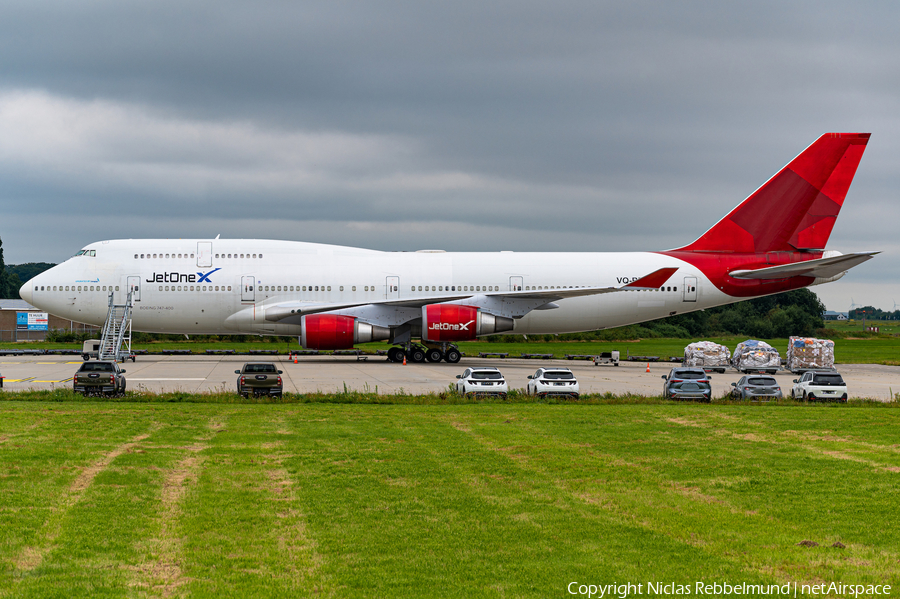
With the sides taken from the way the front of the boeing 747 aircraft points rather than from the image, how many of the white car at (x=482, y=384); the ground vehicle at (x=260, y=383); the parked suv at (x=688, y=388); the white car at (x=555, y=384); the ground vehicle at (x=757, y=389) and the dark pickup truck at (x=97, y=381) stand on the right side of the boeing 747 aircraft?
0

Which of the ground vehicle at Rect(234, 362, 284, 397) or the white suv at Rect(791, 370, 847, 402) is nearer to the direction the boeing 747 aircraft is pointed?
the ground vehicle

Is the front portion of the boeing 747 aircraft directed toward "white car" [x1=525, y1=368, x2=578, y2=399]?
no

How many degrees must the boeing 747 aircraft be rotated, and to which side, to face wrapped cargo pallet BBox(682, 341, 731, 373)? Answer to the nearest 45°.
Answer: approximately 180°

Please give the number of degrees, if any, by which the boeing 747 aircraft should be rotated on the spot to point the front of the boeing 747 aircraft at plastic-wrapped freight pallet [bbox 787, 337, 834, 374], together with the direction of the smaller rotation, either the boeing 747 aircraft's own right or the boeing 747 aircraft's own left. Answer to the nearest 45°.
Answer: approximately 180°

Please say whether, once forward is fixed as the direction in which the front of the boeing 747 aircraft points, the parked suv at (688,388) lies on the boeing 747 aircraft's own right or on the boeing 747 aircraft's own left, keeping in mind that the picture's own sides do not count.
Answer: on the boeing 747 aircraft's own left

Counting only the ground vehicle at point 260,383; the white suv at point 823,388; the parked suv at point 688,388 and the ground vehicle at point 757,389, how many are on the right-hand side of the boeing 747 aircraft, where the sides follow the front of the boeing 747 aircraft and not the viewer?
0

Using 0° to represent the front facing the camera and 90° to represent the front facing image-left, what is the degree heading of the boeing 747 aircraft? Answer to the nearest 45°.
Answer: approximately 90°

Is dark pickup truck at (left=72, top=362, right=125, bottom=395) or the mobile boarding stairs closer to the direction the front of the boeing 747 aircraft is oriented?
the mobile boarding stairs

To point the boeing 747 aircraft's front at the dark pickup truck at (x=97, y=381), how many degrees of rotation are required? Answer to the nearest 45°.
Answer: approximately 45° to its left

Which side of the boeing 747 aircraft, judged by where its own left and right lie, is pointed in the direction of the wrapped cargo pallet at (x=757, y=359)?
back

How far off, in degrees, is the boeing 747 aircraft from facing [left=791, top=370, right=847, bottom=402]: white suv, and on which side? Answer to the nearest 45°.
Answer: approximately 135° to its left

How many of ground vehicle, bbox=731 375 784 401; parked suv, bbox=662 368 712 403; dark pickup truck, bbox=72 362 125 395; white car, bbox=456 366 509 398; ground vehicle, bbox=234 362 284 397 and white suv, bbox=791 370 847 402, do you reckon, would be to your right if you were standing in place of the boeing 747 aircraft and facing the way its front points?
0

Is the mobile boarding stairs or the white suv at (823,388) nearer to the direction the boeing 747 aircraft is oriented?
the mobile boarding stairs

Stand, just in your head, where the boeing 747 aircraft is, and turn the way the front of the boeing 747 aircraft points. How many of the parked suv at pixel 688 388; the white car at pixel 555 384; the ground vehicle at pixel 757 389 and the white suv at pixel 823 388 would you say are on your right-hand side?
0

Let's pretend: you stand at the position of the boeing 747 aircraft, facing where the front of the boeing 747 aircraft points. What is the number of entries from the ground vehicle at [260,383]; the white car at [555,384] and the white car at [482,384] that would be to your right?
0

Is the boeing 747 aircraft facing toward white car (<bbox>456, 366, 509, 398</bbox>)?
no

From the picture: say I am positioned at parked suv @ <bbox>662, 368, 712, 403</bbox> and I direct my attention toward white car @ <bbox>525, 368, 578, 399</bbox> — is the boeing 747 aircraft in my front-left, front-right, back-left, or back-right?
front-right

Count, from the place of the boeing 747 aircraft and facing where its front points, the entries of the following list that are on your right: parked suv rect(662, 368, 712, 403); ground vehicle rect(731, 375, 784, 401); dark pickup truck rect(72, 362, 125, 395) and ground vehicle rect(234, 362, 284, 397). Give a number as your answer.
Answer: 0

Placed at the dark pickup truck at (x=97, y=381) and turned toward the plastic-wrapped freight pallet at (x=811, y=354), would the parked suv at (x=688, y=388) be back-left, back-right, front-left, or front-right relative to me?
front-right
